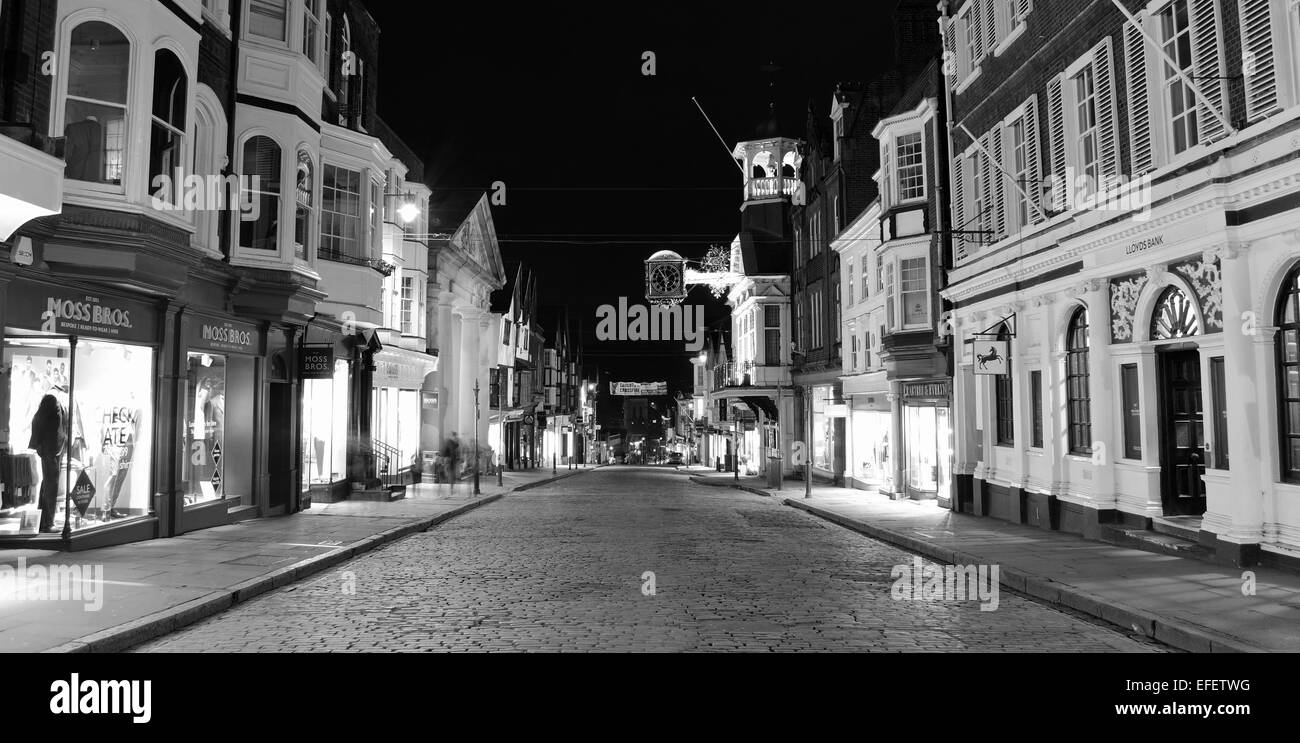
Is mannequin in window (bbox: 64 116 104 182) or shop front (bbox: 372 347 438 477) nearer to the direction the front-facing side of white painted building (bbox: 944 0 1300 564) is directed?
the mannequin in window

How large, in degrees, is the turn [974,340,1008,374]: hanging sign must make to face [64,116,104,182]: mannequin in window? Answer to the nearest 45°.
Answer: approximately 45° to its right

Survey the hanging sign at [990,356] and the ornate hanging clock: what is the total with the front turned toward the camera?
2

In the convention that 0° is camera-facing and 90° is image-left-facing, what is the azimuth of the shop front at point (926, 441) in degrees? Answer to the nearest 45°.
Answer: approximately 45°

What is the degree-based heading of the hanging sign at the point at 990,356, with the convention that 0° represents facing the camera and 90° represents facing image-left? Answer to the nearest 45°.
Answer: approximately 0°
